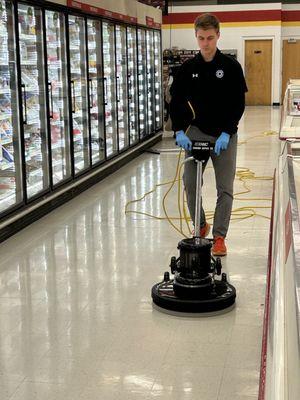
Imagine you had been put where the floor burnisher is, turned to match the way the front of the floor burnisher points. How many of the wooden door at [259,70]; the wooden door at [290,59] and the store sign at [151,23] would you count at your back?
3

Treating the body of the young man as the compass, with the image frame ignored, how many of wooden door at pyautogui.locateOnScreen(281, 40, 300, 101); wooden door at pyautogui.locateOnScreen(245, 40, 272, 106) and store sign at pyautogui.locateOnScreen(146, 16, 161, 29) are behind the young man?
3

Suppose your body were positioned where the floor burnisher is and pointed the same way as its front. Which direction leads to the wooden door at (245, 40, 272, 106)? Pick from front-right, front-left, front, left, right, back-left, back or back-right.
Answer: back

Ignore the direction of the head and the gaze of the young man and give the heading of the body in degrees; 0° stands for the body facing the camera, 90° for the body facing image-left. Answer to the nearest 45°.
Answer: approximately 0°

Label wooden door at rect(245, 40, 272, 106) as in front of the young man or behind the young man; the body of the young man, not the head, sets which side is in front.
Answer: behind

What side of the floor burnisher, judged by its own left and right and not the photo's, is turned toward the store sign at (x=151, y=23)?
back

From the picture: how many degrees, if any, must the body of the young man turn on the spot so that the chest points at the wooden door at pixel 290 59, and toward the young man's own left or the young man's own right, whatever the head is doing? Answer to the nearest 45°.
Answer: approximately 180°

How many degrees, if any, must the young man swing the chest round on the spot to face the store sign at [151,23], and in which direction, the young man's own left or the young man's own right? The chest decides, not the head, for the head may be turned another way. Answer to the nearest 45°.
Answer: approximately 180°

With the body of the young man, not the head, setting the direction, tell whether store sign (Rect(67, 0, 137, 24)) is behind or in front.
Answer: behind
